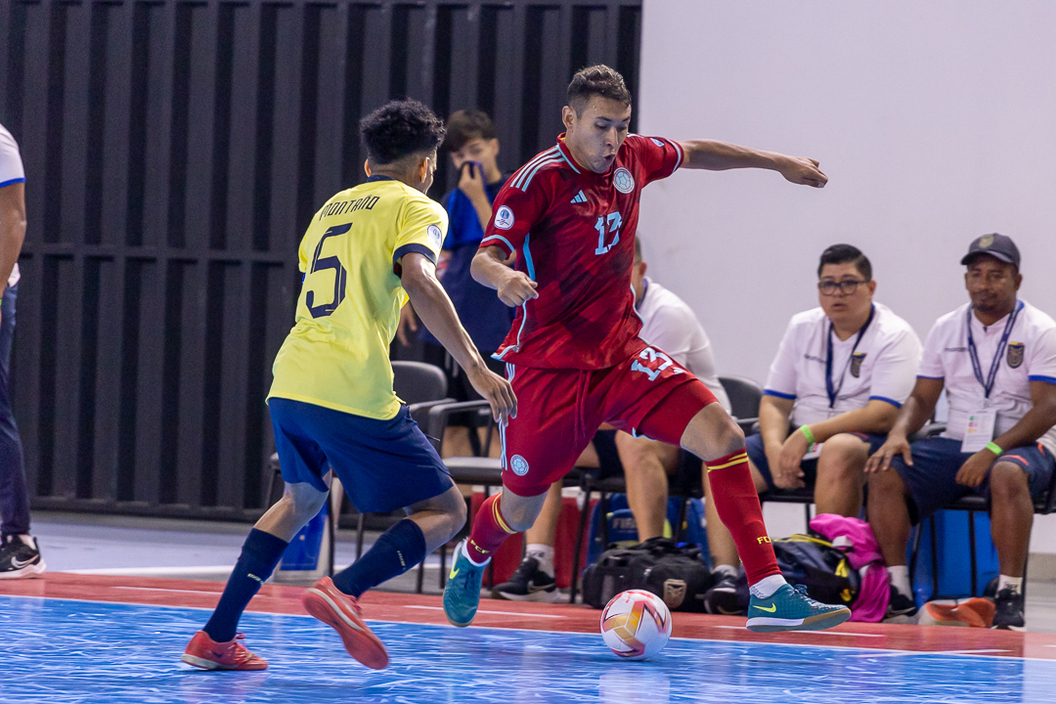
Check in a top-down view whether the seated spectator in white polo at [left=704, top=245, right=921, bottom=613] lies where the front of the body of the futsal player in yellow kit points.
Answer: yes

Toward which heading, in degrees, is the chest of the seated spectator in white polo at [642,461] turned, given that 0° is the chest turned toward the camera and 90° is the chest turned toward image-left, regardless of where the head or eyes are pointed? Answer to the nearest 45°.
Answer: approximately 45°

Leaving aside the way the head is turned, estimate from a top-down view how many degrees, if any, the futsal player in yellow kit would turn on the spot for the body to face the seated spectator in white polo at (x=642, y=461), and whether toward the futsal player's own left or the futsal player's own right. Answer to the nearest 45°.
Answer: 0° — they already face them

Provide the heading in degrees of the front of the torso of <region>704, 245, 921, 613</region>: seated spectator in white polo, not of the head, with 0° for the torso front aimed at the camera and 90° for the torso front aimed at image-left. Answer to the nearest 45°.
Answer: approximately 45°

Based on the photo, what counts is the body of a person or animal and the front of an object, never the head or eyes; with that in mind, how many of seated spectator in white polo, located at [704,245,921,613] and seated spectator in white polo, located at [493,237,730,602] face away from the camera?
0

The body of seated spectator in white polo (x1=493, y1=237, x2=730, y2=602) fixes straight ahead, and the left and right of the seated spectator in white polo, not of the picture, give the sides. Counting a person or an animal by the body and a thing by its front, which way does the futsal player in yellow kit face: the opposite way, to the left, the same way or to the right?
the opposite way

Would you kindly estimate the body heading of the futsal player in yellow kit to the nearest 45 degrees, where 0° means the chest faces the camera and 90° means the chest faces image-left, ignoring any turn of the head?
approximately 225°

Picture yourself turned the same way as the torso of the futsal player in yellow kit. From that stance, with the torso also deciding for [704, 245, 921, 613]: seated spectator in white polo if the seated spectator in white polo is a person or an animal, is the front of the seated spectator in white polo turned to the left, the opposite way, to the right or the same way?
the opposite way

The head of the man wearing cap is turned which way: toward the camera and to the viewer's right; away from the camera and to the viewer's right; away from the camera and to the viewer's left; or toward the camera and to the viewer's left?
toward the camera and to the viewer's left

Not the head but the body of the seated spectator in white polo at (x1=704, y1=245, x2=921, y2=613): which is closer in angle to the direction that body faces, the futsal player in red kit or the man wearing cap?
the futsal player in red kit

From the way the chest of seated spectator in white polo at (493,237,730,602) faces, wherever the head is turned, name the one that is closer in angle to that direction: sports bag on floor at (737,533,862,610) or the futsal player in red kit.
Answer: the futsal player in red kit

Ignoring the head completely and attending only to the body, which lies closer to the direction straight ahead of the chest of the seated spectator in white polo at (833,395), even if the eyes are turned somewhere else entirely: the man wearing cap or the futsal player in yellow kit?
the futsal player in yellow kit

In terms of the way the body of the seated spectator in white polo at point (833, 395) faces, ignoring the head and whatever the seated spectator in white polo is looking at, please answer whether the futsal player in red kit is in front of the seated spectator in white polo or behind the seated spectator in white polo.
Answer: in front

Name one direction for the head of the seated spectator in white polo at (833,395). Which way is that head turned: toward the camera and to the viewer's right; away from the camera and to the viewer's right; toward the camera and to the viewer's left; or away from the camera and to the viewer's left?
toward the camera and to the viewer's left
